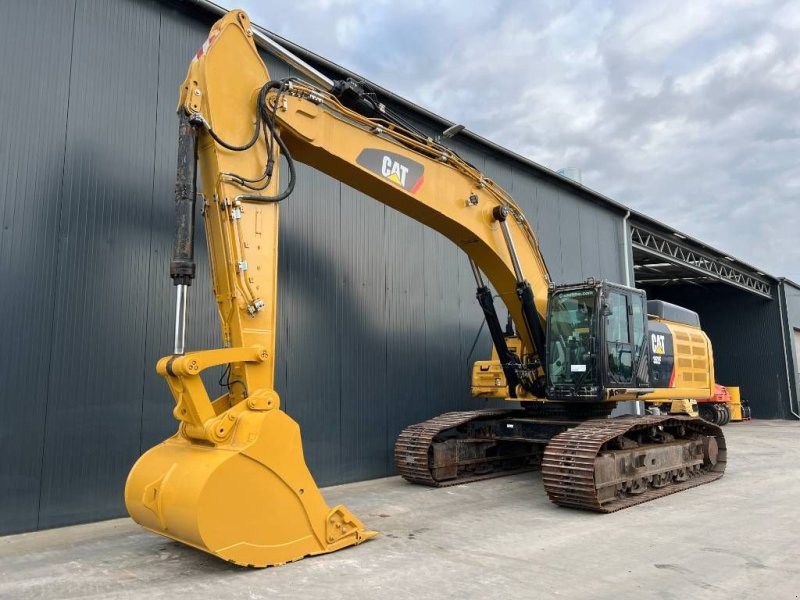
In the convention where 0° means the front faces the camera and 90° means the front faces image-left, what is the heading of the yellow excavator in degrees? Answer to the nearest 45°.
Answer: approximately 45°
